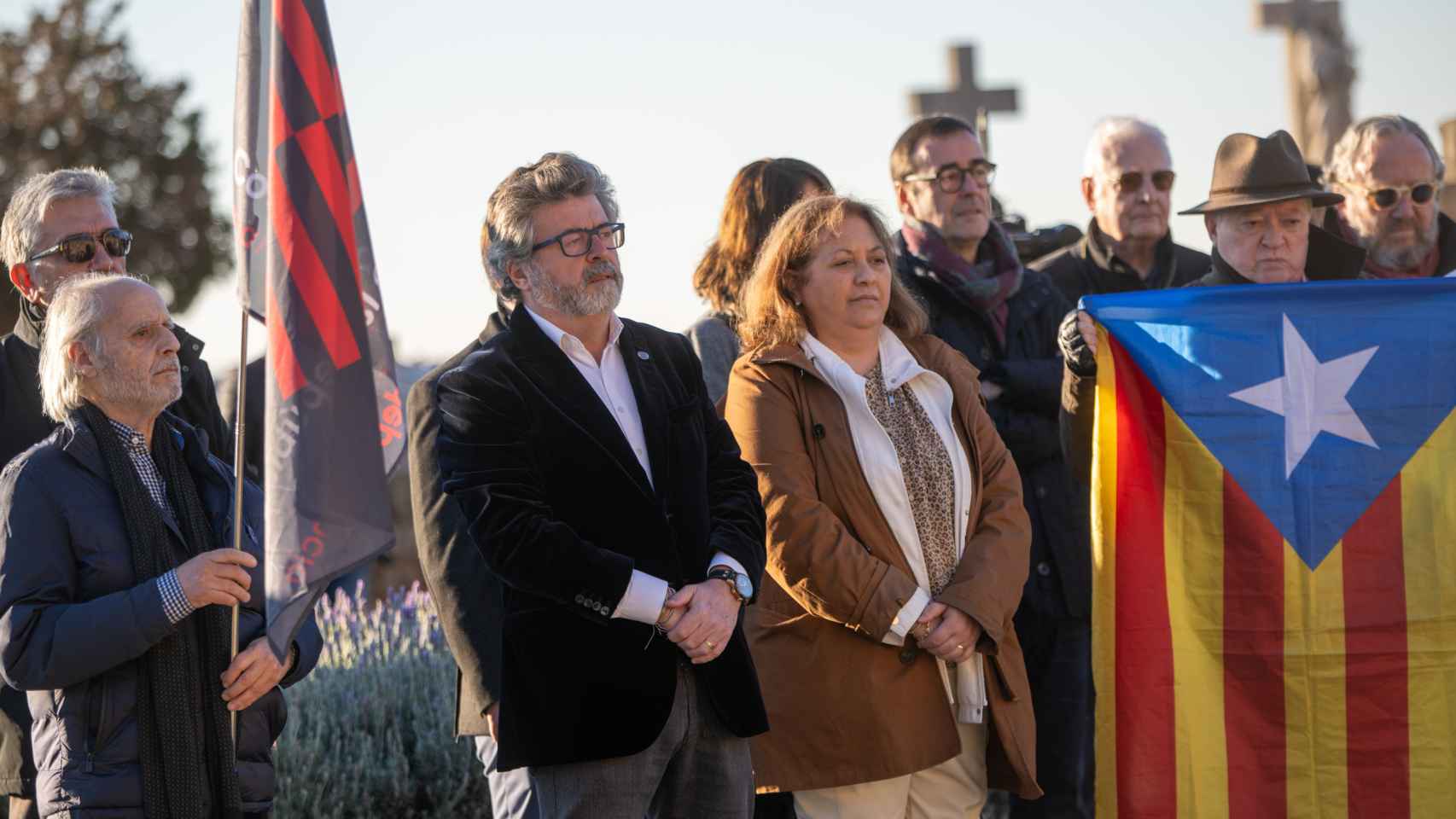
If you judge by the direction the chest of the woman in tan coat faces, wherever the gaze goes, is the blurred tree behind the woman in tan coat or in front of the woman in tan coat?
behind

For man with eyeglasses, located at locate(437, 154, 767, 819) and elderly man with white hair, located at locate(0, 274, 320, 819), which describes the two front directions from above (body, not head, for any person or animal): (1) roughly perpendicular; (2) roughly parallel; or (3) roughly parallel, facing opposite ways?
roughly parallel

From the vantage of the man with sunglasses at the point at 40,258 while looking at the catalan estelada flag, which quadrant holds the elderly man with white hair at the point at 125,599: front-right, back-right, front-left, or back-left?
front-right

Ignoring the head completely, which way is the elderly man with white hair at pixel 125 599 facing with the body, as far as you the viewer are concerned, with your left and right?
facing the viewer and to the right of the viewer

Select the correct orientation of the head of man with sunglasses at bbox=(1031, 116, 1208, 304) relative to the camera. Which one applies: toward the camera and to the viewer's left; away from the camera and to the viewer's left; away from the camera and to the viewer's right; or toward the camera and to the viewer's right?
toward the camera and to the viewer's right

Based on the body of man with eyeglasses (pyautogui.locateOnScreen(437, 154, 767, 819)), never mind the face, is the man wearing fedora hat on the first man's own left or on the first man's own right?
on the first man's own left

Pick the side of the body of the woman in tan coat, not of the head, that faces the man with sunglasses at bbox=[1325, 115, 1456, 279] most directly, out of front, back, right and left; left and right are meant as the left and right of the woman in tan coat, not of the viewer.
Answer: left

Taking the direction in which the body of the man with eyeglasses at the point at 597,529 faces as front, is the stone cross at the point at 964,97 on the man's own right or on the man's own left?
on the man's own left

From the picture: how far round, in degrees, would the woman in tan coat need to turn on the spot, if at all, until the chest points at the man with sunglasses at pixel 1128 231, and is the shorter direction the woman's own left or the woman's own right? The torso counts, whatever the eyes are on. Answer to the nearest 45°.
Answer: approximately 90° to the woman's own left

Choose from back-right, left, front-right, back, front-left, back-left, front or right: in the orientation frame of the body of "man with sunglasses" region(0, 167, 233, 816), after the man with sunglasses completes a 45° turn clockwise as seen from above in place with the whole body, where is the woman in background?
left

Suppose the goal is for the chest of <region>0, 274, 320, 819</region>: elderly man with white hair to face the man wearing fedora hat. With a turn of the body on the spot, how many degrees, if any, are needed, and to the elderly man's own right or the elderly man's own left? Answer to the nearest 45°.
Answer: approximately 45° to the elderly man's own left

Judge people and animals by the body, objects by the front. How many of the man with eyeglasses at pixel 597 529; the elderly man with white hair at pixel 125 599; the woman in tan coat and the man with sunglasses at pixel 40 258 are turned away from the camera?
0

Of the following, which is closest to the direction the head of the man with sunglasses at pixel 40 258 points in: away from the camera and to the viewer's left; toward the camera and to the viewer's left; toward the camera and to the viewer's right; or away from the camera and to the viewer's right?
toward the camera and to the viewer's right

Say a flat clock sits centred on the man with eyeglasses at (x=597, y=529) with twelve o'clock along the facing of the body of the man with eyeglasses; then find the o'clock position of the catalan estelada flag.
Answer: The catalan estelada flag is roughly at 10 o'clock from the man with eyeglasses.
